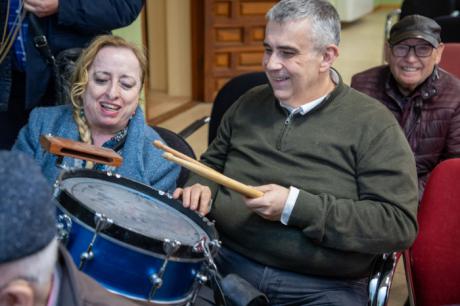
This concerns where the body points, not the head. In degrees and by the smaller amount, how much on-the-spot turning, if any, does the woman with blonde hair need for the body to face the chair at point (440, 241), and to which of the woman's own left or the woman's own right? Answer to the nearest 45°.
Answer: approximately 45° to the woman's own left

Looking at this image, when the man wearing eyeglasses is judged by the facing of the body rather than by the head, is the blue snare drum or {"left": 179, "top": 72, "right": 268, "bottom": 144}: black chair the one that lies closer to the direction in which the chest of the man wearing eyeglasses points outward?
the blue snare drum

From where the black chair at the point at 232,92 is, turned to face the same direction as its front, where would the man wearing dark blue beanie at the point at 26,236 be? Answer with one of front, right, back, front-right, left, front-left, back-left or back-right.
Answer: front-left

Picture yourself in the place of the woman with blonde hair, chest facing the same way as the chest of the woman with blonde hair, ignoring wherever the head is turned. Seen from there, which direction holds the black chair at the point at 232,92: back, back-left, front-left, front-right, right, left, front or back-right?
back-left

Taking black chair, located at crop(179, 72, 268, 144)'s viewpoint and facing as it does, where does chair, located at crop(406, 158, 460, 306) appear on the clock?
The chair is roughly at 9 o'clock from the black chair.

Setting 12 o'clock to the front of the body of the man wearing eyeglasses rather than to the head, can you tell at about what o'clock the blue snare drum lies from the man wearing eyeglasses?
The blue snare drum is roughly at 1 o'clock from the man wearing eyeglasses.

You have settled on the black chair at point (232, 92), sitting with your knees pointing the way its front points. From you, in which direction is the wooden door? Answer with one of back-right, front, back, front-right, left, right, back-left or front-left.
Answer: back-right
